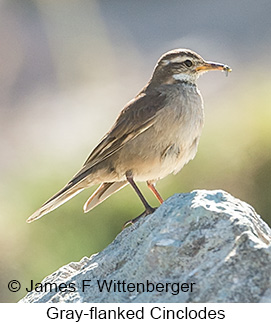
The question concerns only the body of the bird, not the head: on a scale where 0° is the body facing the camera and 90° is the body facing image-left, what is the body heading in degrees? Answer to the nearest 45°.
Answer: approximately 270°
